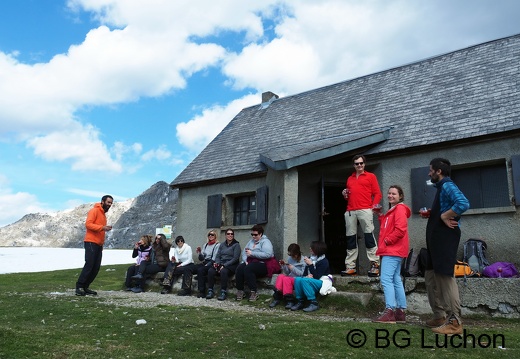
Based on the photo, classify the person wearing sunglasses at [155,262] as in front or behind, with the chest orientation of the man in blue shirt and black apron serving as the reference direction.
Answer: in front

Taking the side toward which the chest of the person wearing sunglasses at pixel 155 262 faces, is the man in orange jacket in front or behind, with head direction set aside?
in front

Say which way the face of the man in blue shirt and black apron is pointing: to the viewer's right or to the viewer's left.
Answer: to the viewer's left

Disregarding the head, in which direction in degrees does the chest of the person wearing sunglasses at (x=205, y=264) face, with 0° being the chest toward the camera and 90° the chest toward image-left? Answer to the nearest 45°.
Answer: approximately 45°

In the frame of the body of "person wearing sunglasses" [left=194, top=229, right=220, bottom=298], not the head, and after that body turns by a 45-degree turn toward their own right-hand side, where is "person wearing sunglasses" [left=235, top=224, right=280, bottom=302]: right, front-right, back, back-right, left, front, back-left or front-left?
back-left

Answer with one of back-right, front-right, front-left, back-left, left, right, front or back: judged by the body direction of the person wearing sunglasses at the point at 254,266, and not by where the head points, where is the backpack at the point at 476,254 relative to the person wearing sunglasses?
back-left

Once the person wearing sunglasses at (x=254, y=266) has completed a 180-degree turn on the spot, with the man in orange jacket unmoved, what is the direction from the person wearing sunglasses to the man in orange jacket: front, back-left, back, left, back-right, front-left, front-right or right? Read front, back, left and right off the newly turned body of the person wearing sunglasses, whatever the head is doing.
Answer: back-left

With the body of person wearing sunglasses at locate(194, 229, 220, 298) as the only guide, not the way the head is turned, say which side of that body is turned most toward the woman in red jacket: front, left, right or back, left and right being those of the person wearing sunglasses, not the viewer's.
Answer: left

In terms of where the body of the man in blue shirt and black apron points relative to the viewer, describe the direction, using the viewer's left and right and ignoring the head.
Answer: facing to the left of the viewer

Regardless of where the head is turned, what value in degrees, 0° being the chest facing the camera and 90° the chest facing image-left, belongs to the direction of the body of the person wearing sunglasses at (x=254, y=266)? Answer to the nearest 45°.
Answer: approximately 45°

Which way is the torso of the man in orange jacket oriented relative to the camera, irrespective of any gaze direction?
to the viewer's right

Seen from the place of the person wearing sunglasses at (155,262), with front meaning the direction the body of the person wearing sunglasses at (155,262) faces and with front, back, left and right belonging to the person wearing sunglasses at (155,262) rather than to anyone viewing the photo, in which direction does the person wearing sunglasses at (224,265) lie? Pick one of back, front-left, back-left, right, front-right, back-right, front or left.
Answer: left

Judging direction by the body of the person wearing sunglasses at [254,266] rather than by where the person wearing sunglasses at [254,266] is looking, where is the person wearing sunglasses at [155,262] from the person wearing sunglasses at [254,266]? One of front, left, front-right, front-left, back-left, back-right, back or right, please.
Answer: right

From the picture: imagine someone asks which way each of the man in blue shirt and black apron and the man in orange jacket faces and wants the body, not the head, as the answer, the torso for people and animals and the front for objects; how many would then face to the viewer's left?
1
